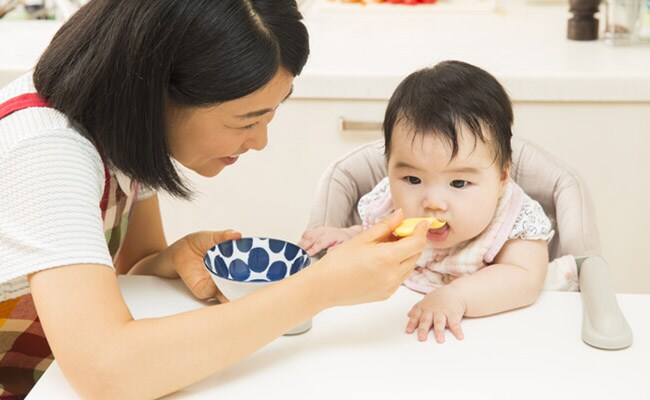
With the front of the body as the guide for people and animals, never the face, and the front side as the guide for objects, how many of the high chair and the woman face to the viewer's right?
1

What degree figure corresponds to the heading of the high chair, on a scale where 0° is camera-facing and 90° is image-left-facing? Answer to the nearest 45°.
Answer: approximately 0°

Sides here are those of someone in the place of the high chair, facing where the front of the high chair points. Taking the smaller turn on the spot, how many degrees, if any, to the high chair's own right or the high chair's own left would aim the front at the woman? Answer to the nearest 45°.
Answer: approximately 45° to the high chair's own right

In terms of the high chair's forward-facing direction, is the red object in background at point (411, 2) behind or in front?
behind

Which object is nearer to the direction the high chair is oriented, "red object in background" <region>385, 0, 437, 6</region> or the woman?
the woman

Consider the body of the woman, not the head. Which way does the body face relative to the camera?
to the viewer's right

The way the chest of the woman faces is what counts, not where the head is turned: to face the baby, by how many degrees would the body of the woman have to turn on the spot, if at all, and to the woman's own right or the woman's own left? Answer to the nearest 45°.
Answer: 0° — they already face them

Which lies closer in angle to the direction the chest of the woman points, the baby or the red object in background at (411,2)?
the baby

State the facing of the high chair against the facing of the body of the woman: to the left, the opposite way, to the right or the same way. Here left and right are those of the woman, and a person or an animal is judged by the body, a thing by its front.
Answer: to the right
